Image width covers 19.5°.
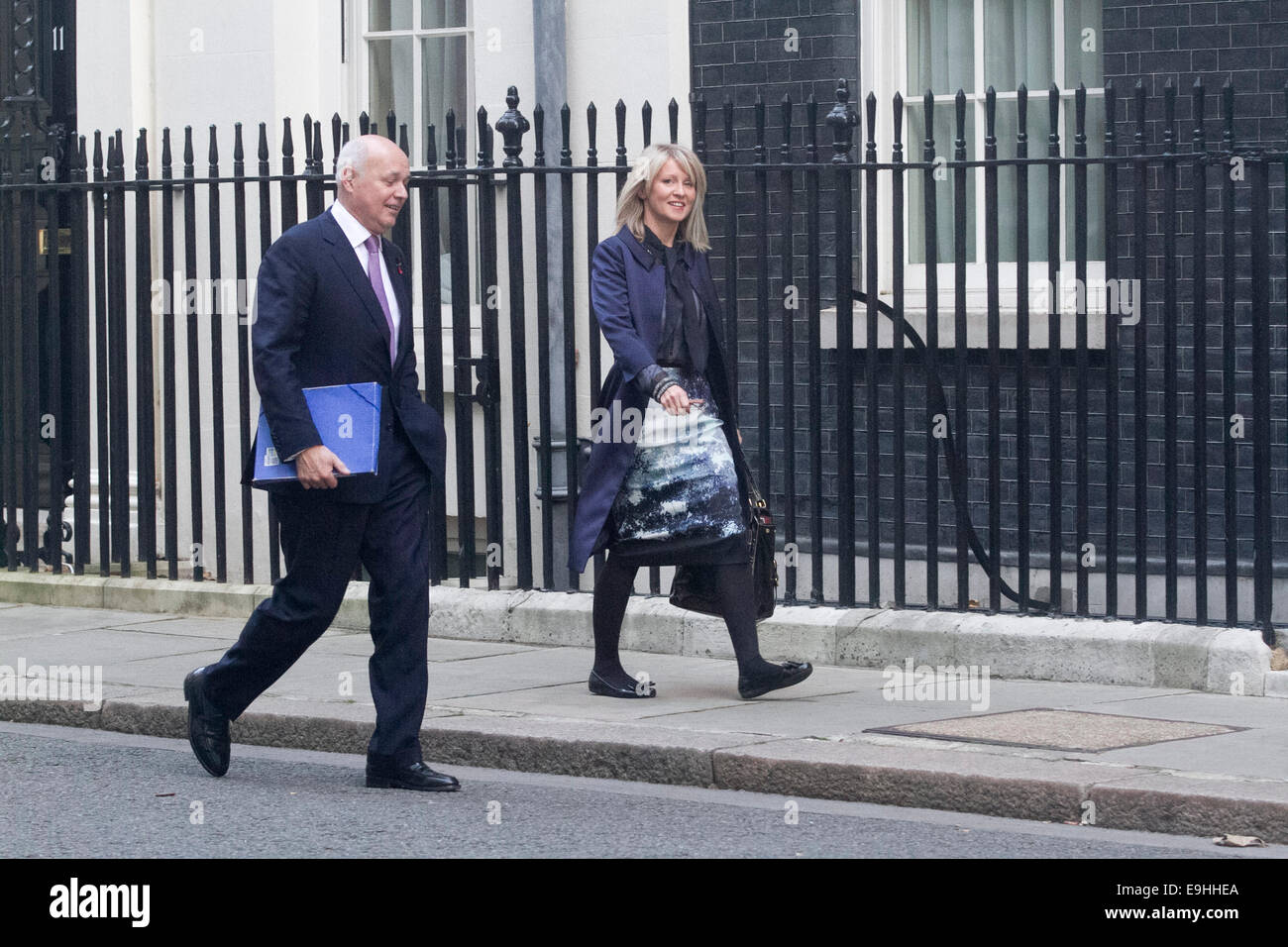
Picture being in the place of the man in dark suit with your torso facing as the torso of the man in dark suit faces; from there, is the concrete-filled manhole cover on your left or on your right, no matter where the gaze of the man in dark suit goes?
on your left

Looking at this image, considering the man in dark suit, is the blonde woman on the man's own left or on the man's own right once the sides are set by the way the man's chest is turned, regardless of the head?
on the man's own left

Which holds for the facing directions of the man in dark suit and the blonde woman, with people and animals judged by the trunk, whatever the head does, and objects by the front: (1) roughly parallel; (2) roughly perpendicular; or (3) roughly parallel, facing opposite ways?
roughly parallel

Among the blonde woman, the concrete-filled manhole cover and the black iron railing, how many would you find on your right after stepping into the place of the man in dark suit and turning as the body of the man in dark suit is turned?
0
